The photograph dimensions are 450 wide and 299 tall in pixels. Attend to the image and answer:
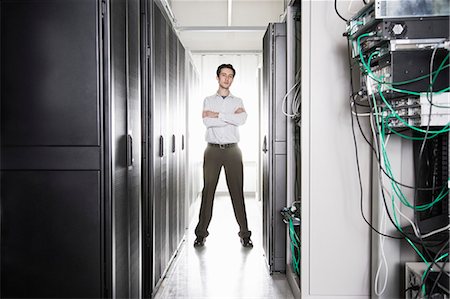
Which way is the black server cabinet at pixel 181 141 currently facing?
to the viewer's right

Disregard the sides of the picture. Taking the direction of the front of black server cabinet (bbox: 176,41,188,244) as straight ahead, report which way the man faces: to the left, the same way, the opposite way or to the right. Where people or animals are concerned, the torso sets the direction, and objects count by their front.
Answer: to the right

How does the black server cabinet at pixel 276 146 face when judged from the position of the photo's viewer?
facing to the left of the viewer

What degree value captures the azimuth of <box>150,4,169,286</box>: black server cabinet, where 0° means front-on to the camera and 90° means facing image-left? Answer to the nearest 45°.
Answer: approximately 270°

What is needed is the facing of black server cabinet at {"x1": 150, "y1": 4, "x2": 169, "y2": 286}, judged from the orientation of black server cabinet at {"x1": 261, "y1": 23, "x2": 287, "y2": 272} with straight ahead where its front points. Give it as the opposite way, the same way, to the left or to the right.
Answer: the opposite way

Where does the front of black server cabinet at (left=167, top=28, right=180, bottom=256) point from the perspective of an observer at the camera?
facing to the right of the viewer

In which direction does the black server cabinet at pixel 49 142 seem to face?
to the viewer's right

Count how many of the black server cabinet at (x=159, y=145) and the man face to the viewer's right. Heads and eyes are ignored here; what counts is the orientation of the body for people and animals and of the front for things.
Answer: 1

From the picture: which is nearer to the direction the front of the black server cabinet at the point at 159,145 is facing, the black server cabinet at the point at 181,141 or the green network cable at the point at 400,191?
the green network cable
